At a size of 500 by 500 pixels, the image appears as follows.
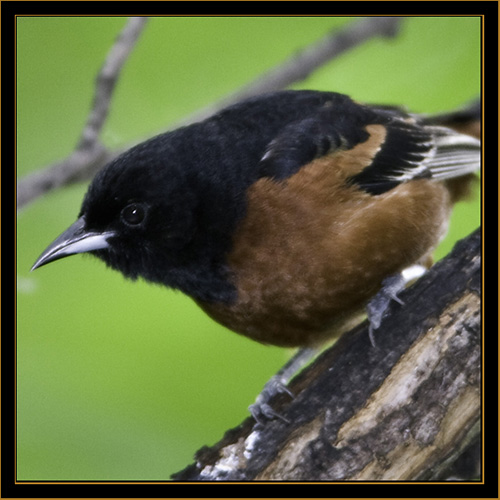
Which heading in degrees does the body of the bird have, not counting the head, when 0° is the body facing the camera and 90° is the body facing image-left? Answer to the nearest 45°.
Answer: approximately 90°
